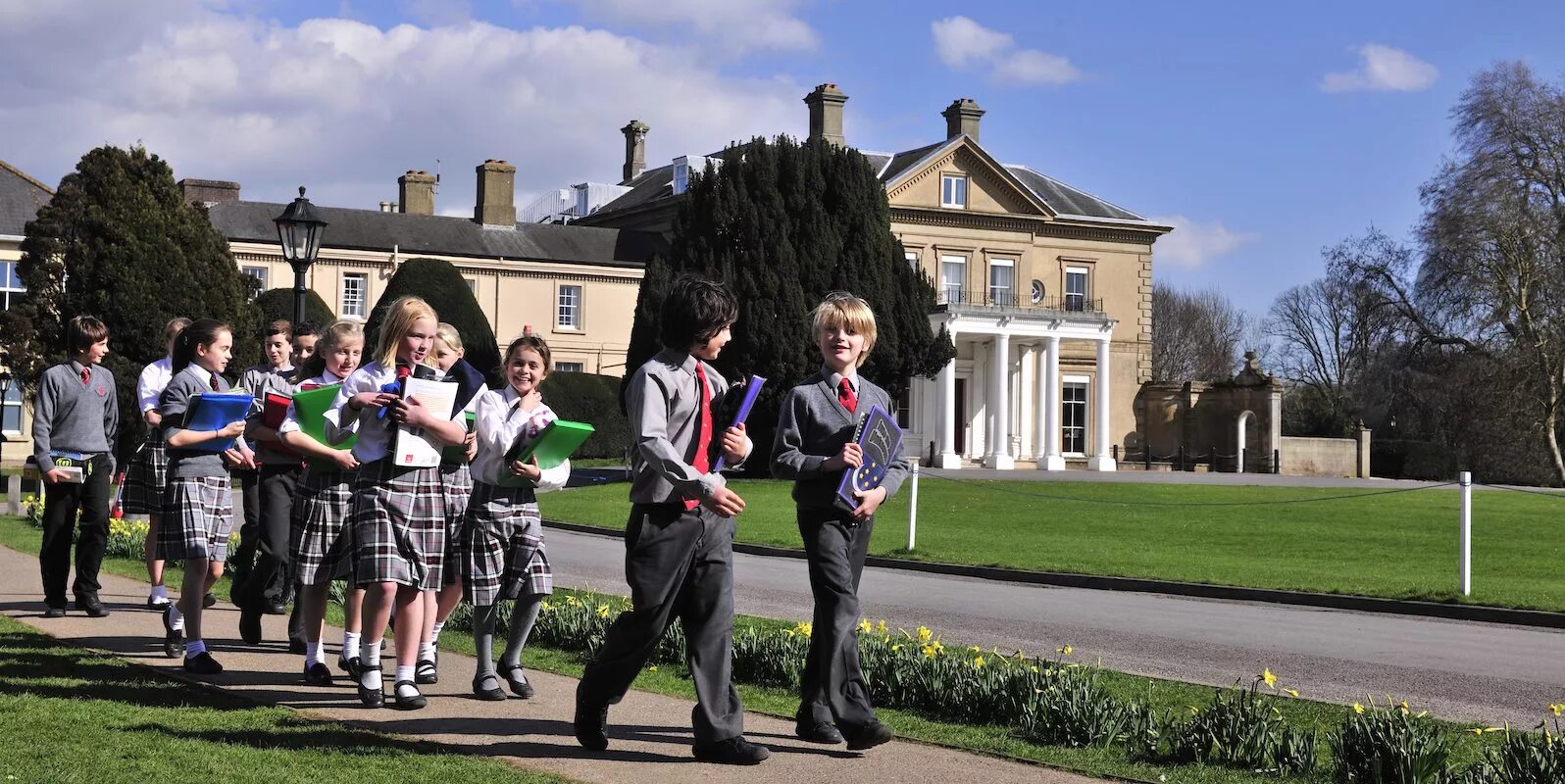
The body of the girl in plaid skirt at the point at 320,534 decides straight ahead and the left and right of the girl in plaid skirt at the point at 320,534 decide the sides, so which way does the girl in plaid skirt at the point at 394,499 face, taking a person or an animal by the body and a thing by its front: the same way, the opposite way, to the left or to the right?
the same way

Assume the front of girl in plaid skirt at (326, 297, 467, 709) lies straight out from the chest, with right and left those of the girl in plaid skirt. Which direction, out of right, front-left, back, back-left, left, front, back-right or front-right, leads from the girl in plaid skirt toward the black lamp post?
back-left

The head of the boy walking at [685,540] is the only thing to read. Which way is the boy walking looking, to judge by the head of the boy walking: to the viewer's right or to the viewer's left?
to the viewer's right

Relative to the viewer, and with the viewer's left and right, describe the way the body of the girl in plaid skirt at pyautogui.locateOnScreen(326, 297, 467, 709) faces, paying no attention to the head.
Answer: facing the viewer and to the right of the viewer

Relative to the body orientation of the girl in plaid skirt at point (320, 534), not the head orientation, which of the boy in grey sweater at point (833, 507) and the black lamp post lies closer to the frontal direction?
the boy in grey sweater

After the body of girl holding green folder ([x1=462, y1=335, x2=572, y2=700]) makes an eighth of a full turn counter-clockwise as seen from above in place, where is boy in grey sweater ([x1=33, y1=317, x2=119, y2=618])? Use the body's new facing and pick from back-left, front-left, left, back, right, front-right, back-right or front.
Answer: back-left

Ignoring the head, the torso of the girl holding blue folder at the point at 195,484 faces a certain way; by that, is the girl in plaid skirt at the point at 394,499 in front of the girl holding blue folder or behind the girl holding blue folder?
in front

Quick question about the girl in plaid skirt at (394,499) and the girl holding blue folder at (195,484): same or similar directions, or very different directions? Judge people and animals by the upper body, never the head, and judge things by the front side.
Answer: same or similar directions

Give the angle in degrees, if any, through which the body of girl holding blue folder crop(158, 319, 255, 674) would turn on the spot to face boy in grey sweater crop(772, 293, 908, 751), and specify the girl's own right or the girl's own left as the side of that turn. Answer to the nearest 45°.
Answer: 0° — they already face them

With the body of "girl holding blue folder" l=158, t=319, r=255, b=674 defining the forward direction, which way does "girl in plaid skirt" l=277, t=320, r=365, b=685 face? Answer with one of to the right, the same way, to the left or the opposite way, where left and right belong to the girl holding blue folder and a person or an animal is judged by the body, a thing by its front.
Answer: the same way

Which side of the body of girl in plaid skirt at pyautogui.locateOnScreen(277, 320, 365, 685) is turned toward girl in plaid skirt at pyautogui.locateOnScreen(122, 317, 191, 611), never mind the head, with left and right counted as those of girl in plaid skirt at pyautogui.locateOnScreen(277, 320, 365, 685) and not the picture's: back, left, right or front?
back

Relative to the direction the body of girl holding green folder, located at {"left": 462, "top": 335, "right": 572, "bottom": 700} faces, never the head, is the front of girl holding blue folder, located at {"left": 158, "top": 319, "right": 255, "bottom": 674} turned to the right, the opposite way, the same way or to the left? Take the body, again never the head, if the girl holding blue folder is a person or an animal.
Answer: the same way

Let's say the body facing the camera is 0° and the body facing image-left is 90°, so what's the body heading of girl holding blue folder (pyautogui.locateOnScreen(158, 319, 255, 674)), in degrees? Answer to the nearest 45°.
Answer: approximately 315°

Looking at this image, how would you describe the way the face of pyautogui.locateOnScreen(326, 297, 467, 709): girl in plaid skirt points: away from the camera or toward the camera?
toward the camera
